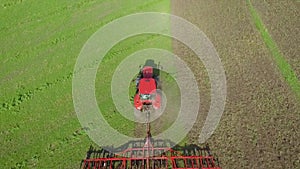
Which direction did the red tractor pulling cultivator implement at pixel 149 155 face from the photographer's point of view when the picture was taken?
facing away from the viewer
